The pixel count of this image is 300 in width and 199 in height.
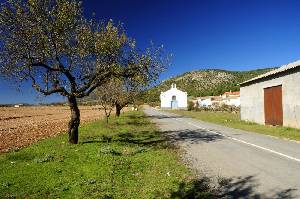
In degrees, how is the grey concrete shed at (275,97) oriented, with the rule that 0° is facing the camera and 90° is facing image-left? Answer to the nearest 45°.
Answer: approximately 45°
